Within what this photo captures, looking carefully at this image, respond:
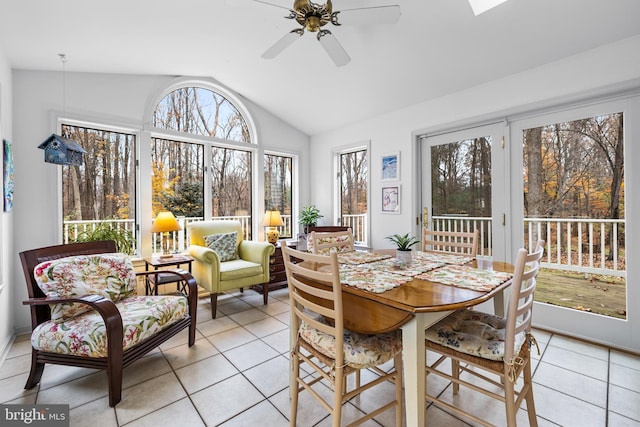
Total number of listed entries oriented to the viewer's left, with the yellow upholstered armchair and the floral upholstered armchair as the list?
0

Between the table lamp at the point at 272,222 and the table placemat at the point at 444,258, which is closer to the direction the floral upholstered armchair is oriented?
the table placemat

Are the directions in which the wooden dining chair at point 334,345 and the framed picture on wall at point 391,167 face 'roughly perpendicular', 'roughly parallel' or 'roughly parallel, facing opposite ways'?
roughly parallel, facing opposite ways

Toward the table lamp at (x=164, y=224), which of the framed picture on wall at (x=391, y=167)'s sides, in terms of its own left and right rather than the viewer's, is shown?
front

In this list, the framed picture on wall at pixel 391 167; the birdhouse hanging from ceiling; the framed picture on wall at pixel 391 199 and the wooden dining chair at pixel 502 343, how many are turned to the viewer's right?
0

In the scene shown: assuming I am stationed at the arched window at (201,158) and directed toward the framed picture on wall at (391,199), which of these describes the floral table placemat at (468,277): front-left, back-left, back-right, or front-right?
front-right

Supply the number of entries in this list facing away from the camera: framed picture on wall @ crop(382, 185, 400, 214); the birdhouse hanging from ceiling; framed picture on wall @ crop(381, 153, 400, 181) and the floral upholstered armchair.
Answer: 0

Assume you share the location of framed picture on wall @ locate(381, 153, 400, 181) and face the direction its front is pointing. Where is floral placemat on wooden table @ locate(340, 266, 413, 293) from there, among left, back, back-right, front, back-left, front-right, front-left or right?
front-left

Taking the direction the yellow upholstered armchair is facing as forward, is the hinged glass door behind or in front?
in front

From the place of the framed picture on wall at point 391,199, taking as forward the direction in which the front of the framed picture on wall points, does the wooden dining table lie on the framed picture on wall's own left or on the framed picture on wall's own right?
on the framed picture on wall's own left

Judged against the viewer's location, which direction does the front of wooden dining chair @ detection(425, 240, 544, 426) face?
facing away from the viewer and to the left of the viewer

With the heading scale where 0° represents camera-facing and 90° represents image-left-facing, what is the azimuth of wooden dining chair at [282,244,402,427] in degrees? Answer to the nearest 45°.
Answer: approximately 225°

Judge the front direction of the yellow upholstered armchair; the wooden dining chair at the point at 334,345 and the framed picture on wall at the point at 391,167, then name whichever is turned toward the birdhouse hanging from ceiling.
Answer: the framed picture on wall

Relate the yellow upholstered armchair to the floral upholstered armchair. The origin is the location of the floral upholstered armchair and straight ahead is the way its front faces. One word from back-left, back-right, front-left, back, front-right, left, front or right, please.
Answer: left

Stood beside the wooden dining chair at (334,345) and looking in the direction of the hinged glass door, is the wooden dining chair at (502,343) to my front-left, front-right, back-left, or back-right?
front-right
